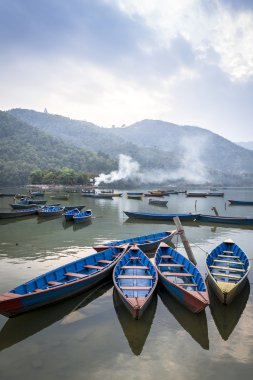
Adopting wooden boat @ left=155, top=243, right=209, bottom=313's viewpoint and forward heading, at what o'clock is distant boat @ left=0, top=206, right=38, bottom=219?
The distant boat is roughly at 6 o'clock from the wooden boat.

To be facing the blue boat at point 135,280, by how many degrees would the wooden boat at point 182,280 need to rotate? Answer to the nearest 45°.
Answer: approximately 135° to its right

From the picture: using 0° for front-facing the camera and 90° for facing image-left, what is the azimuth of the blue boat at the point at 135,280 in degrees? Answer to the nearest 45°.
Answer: approximately 0°

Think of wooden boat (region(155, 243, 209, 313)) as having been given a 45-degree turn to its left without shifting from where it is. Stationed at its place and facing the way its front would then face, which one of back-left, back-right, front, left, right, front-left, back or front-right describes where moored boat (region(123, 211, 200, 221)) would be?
left

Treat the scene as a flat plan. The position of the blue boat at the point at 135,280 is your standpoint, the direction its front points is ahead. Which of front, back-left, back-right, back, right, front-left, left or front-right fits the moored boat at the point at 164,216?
back

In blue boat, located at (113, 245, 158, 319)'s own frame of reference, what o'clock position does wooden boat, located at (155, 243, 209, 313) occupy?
The wooden boat is roughly at 9 o'clock from the blue boat.

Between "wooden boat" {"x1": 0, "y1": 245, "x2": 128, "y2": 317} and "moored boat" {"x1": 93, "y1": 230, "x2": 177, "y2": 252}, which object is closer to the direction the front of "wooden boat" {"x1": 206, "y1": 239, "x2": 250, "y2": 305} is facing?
the wooden boat
